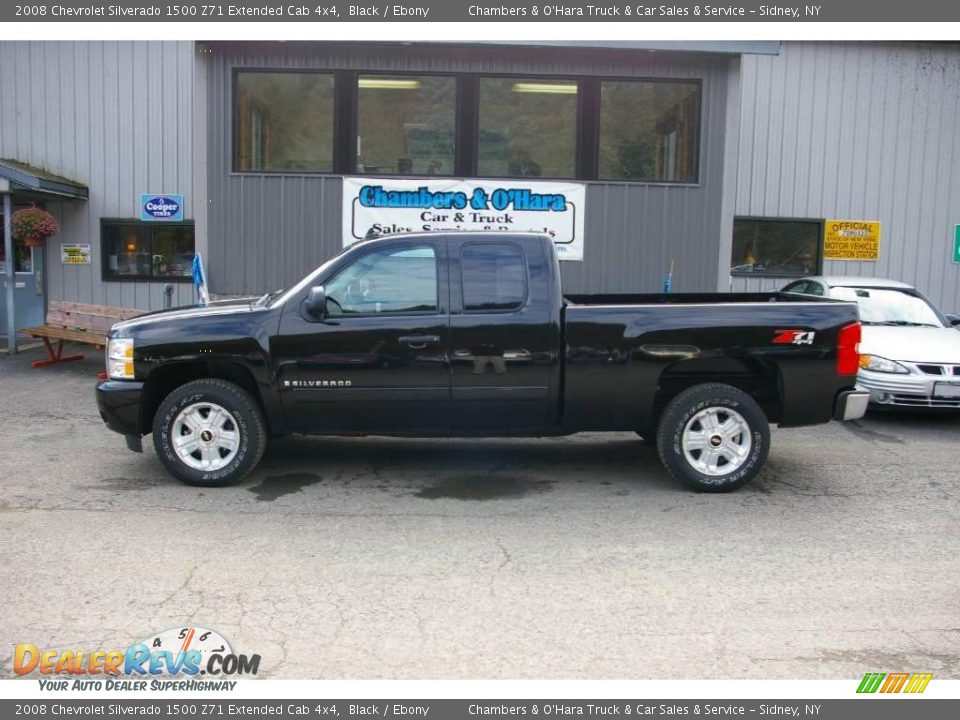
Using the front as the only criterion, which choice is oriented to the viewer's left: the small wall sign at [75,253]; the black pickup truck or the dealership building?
the black pickup truck

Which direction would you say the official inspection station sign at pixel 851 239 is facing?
toward the camera

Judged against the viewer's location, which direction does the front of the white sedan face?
facing the viewer and to the right of the viewer

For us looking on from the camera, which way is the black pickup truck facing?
facing to the left of the viewer

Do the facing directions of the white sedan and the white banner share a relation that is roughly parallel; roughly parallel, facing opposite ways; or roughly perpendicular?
roughly parallel

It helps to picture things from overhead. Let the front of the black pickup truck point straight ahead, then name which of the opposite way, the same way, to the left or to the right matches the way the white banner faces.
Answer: to the left

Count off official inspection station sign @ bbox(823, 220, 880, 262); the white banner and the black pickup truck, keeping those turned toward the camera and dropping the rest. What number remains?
2

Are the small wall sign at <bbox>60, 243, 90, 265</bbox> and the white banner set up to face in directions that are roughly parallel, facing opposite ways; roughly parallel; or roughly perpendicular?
roughly parallel

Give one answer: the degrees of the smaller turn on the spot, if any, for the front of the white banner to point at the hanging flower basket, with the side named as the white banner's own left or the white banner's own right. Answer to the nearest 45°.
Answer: approximately 90° to the white banner's own right

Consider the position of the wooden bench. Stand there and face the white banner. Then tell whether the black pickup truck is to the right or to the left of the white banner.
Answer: right

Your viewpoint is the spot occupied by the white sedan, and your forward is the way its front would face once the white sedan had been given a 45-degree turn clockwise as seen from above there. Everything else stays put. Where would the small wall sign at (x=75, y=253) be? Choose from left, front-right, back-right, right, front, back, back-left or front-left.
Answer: right

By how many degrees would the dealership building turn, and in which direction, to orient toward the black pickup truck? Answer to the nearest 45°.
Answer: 0° — it already faces it

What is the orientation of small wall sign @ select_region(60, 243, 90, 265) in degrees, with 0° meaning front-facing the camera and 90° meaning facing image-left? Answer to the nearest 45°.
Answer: approximately 0°

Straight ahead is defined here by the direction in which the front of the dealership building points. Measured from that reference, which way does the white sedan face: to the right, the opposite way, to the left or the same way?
the same way

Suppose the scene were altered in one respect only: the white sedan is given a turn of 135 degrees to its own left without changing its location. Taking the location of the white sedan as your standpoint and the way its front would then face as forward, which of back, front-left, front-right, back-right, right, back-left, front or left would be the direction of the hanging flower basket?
left

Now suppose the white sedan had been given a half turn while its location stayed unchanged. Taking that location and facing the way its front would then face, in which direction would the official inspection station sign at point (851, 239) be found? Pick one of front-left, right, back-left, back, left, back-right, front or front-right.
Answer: front-right

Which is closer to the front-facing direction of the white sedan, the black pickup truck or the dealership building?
the black pickup truck

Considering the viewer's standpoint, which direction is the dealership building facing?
facing the viewer
